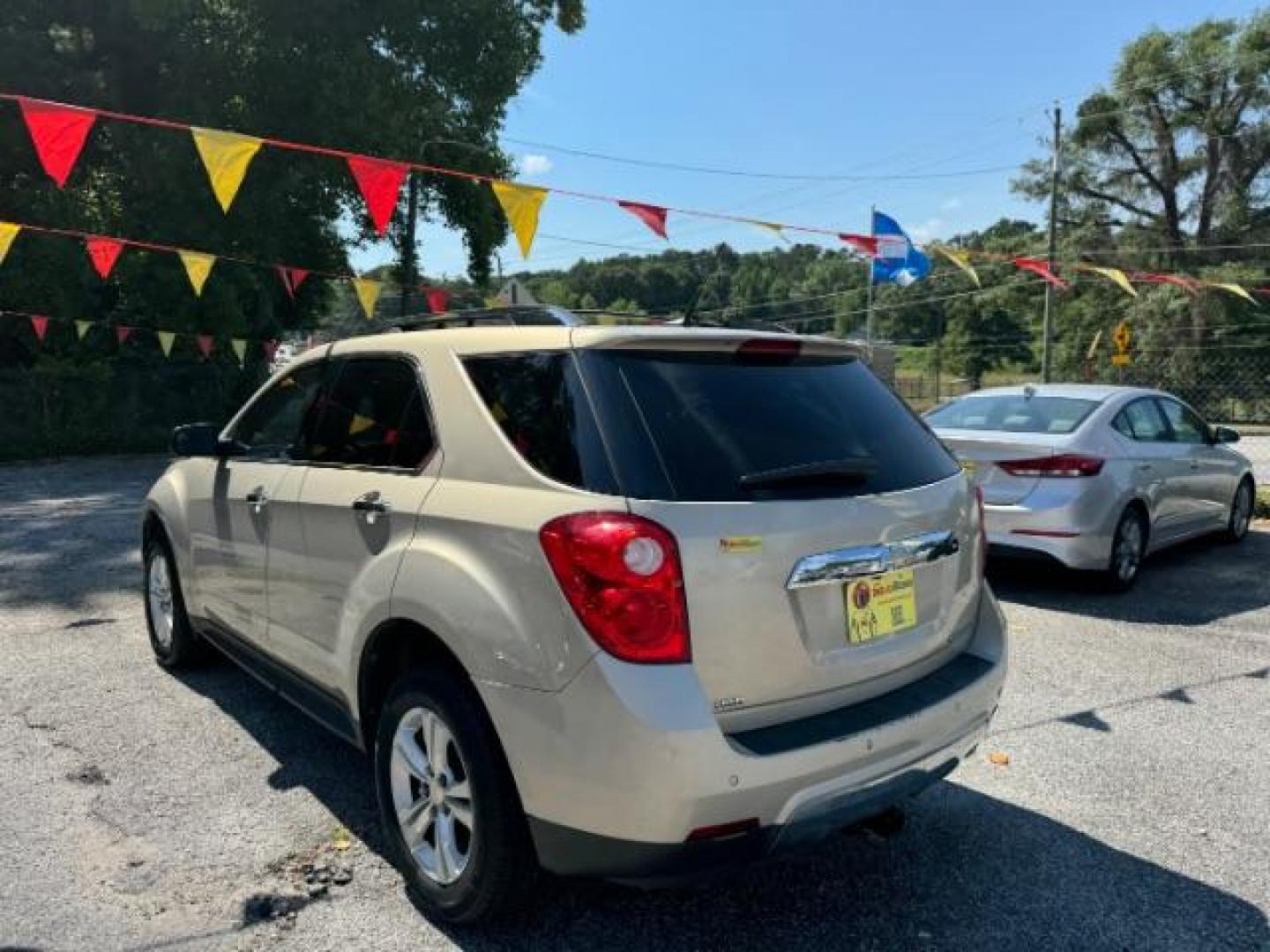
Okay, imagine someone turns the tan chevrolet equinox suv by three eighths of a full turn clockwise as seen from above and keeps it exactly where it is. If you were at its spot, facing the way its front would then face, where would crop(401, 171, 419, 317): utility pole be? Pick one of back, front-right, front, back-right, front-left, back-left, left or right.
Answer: left

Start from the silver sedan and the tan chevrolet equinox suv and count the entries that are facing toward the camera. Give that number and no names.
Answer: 0

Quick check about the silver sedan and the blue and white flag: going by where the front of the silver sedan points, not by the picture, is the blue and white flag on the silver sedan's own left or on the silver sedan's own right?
on the silver sedan's own left

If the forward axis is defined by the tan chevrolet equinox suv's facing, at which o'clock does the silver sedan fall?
The silver sedan is roughly at 3 o'clock from the tan chevrolet equinox suv.

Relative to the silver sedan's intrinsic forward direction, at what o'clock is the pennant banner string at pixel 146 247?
The pennant banner string is roughly at 8 o'clock from the silver sedan.

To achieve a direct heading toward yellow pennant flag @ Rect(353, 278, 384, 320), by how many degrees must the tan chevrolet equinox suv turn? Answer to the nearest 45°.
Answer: approximately 45° to its right

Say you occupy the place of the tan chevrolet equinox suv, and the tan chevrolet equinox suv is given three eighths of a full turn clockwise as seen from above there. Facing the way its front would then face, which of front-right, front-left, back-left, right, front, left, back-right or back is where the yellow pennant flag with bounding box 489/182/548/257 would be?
left

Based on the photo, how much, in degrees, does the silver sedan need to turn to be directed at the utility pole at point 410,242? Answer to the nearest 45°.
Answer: approximately 90° to its left

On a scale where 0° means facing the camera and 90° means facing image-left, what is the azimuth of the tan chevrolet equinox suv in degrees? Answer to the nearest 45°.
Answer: approximately 135°

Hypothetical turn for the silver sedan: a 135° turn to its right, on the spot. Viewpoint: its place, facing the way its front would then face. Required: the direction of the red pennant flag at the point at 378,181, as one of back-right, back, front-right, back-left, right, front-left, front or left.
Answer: right

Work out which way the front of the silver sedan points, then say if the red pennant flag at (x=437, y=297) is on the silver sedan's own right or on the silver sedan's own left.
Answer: on the silver sedan's own left

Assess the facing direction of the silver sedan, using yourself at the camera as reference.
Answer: facing away from the viewer and to the right of the viewer

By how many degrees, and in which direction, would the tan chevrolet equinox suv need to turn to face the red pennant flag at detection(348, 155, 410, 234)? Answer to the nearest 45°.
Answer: approximately 45° to its right

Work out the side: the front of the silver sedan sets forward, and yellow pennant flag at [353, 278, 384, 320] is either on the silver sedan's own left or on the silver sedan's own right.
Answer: on the silver sedan's own left

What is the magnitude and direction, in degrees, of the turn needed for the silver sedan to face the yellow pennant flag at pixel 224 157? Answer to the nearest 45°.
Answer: approximately 135° to its left

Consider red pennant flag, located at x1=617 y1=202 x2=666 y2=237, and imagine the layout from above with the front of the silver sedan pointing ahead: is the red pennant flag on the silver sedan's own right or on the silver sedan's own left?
on the silver sedan's own left

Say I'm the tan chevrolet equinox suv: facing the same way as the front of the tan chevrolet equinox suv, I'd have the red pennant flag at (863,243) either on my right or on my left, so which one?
on my right

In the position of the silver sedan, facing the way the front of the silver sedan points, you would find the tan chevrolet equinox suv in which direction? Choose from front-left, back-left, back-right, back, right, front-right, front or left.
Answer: back-right
